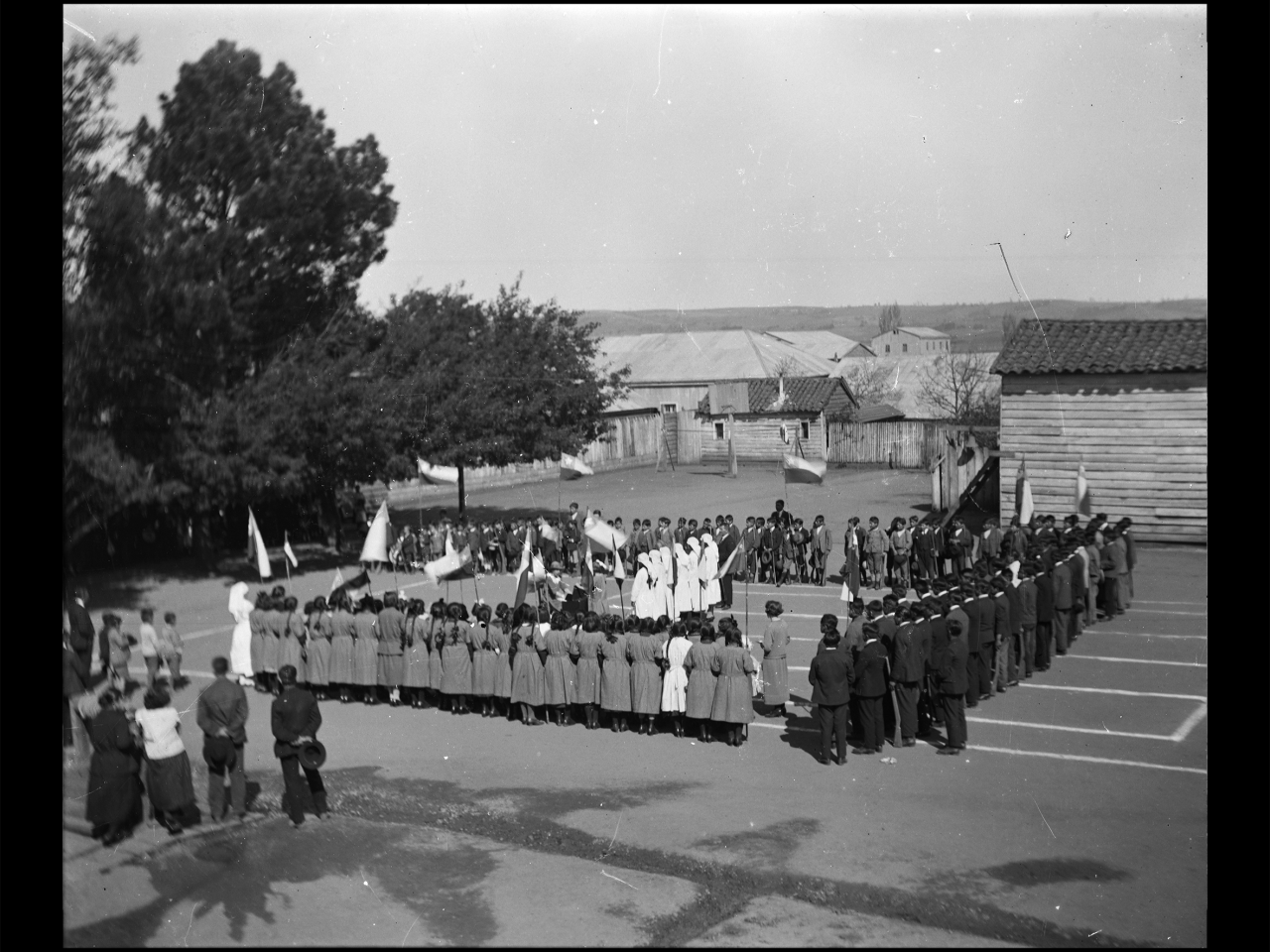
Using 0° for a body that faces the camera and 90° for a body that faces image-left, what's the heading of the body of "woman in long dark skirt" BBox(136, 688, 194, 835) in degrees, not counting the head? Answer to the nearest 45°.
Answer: approximately 180°

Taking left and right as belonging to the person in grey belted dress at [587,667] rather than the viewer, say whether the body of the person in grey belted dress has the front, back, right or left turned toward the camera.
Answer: back

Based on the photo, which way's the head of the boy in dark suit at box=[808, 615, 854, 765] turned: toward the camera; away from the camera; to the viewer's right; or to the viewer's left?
away from the camera

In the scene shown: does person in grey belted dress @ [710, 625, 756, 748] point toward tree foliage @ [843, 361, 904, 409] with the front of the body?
yes

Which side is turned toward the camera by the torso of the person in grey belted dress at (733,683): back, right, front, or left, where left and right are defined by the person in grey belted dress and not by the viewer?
back

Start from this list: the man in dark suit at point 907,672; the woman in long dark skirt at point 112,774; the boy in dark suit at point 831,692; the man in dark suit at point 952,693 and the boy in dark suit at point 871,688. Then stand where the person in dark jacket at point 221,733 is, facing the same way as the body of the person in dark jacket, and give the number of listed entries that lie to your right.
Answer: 4

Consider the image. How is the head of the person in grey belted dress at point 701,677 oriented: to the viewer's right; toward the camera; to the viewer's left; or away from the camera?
away from the camera

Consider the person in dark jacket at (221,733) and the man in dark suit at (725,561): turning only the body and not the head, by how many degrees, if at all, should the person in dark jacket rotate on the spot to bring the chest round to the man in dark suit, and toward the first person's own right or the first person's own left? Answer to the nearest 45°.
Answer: approximately 45° to the first person's own right

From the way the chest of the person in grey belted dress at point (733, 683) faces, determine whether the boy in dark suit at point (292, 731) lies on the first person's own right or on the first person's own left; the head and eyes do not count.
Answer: on the first person's own left

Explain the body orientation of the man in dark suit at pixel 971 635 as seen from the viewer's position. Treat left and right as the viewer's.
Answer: facing away from the viewer and to the left of the viewer
